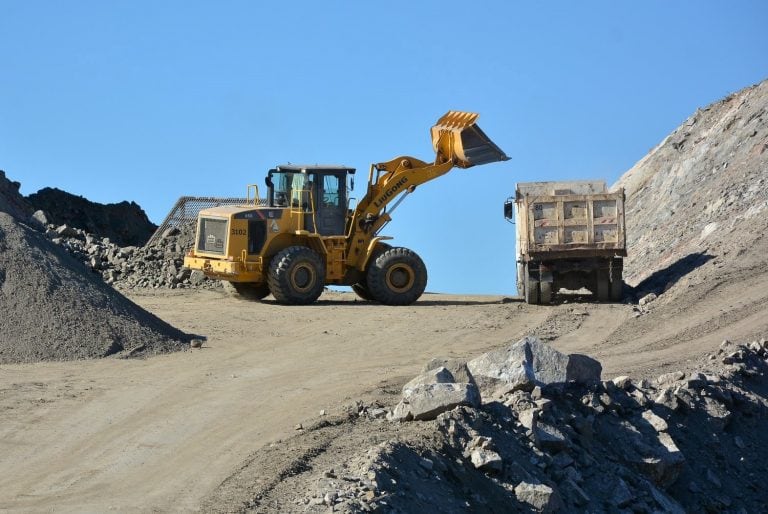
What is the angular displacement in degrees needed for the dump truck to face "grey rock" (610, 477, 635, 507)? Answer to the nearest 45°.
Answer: approximately 180°

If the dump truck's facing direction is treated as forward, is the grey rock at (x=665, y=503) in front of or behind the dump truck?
behind

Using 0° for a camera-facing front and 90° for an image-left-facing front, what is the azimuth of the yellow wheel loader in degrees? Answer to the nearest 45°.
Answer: approximately 225°

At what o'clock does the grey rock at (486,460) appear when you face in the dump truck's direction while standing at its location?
The grey rock is roughly at 6 o'clock from the dump truck.

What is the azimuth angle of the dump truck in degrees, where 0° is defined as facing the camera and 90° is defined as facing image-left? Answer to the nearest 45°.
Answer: approximately 180°

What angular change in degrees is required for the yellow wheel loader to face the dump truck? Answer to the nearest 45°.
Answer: approximately 45° to its right

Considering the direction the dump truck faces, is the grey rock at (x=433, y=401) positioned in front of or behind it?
behind

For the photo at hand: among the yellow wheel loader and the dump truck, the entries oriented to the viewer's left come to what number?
0

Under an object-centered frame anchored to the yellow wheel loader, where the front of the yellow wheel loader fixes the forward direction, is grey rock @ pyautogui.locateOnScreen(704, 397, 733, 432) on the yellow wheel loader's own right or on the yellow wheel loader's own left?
on the yellow wheel loader's own right

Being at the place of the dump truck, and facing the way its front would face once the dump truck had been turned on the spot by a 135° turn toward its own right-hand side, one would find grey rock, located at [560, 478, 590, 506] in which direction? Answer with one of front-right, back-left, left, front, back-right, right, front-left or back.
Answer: front-right

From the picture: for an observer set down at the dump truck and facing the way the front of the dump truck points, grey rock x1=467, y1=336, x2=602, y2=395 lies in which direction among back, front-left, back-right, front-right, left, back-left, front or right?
back

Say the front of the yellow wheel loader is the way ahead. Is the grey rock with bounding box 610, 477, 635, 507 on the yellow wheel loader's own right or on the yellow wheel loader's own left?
on the yellow wheel loader's own right
